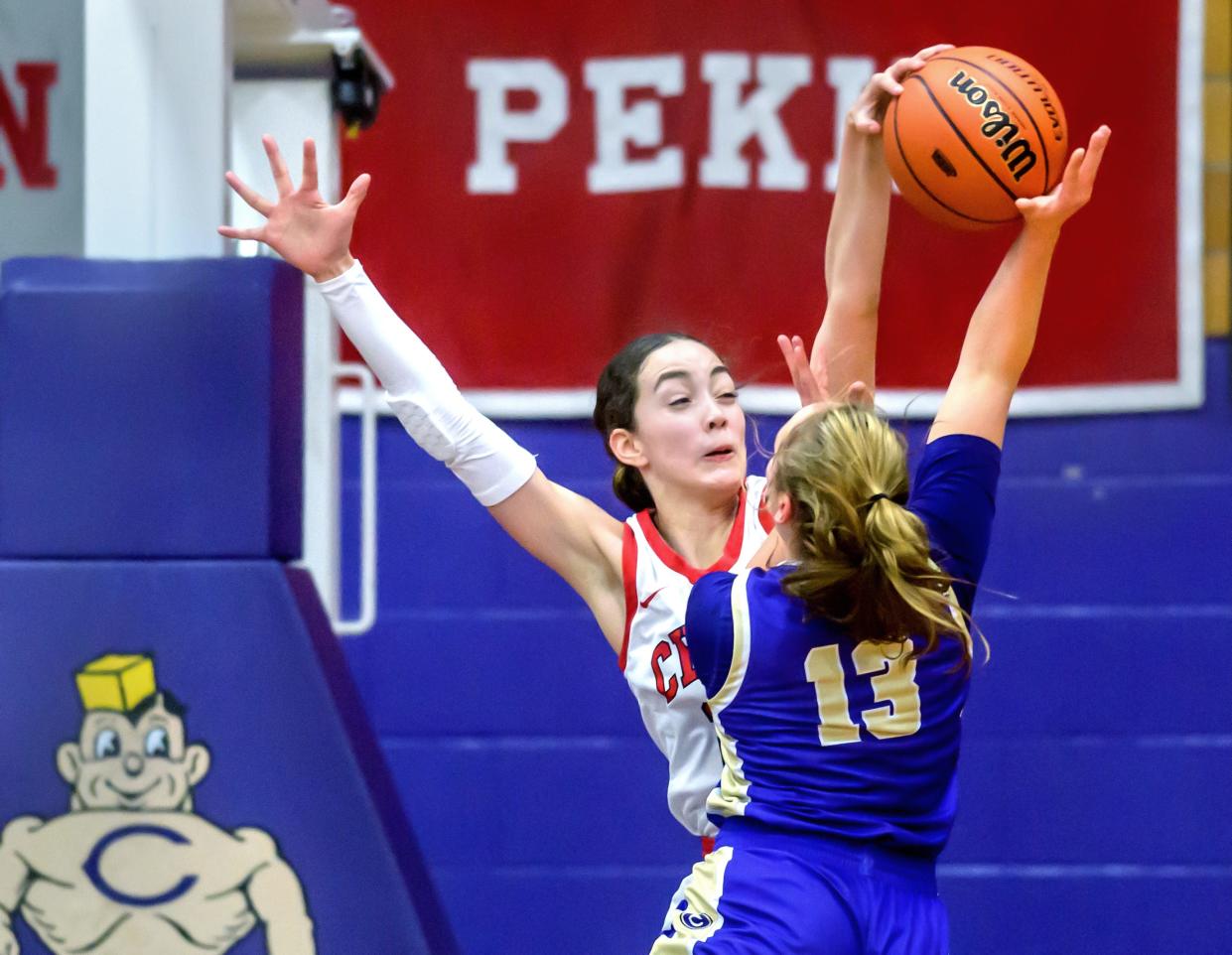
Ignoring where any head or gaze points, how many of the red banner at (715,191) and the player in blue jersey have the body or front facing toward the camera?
1

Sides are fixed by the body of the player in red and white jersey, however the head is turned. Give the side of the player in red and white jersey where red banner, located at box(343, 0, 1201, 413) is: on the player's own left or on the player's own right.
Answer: on the player's own left

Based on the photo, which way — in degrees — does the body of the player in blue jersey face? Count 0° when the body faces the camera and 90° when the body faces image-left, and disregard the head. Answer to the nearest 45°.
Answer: approximately 135°

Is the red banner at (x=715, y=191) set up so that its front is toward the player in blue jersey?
yes

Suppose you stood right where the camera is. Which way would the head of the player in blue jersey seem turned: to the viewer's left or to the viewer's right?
to the viewer's left

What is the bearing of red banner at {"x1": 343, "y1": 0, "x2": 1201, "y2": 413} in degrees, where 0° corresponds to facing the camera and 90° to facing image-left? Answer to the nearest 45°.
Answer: approximately 0°
